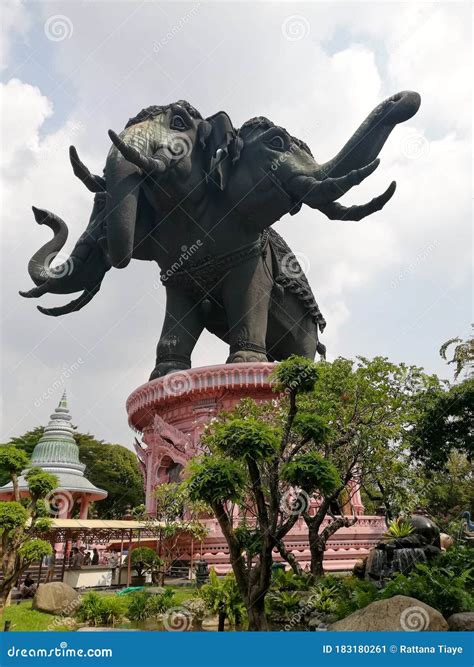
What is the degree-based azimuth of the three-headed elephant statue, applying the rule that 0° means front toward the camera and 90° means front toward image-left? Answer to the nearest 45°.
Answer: approximately 45°

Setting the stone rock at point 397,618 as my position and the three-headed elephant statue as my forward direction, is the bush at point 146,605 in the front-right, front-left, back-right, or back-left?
front-left

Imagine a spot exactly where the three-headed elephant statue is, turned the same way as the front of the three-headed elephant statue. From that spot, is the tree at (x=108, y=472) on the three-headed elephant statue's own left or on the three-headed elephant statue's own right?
on the three-headed elephant statue's own right

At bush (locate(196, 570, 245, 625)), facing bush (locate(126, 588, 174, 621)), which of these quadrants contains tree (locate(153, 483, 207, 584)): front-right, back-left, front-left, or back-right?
front-right

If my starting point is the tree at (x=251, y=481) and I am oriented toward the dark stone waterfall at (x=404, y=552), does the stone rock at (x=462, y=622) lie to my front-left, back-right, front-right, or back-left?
front-right
